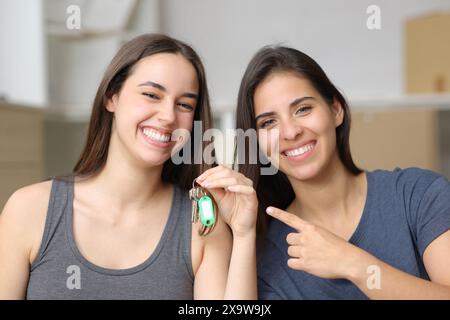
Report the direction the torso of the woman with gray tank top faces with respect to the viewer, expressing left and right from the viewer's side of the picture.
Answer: facing the viewer

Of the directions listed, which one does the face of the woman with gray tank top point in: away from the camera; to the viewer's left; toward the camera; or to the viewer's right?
toward the camera
